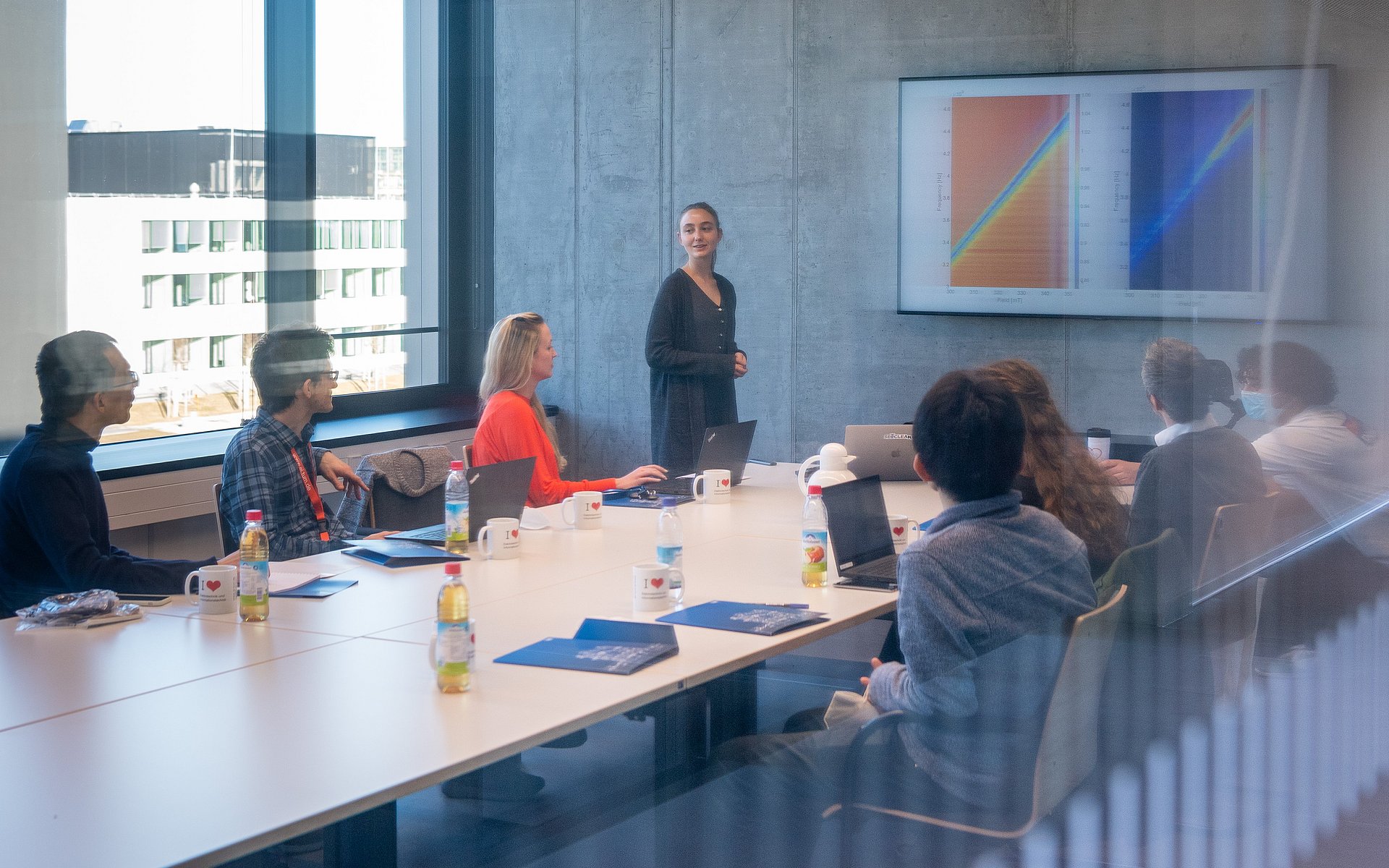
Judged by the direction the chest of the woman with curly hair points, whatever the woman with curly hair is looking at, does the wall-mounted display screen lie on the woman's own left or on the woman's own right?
on the woman's own right

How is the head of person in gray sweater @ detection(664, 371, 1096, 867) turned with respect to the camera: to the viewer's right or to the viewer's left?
to the viewer's left

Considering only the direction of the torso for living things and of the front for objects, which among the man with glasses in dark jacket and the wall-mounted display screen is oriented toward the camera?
the wall-mounted display screen

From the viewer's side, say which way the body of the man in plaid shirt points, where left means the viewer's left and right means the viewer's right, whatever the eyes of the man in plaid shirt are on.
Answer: facing to the right of the viewer

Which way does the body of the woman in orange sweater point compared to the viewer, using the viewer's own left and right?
facing to the right of the viewer

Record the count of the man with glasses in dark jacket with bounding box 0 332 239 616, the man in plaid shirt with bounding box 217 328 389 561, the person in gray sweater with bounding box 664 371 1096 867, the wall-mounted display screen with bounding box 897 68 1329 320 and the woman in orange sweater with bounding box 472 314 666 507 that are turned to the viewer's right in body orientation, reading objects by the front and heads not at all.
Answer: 3

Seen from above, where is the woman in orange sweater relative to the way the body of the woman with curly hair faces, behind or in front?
in front

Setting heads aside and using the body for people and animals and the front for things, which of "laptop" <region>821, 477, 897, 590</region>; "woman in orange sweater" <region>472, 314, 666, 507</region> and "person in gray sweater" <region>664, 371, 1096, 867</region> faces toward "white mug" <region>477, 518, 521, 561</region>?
the person in gray sweater

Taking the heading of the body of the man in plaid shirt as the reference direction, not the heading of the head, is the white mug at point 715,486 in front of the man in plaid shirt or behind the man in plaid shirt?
in front

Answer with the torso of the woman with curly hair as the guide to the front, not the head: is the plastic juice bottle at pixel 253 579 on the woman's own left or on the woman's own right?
on the woman's own left

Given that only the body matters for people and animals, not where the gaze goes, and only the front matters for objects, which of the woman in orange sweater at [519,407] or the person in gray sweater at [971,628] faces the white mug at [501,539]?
the person in gray sweater

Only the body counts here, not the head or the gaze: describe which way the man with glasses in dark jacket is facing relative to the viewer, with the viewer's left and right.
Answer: facing to the right of the viewer

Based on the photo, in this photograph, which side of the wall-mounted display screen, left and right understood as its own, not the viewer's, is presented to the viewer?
front

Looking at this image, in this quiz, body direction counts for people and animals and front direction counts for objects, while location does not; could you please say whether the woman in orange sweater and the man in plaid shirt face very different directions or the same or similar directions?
same or similar directions

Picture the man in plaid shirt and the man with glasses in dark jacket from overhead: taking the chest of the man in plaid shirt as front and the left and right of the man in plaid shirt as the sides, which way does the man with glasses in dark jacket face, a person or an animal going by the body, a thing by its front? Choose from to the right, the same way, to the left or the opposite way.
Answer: the same way

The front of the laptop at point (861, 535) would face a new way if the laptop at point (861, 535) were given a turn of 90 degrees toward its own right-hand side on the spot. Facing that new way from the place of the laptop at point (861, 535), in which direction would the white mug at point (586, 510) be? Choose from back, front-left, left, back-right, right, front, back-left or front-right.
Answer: right

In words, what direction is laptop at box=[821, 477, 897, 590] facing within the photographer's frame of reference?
facing the viewer and to the right of the viewer
